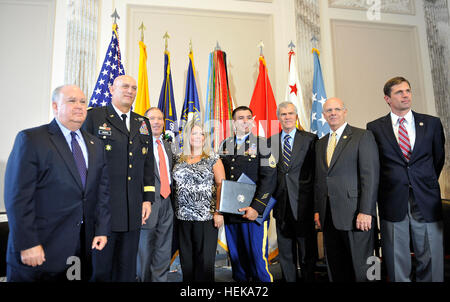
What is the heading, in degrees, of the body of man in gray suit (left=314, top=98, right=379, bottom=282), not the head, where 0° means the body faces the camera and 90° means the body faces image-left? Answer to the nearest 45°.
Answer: approximately 45°

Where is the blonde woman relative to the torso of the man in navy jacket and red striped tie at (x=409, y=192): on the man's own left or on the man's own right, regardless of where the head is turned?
on the man's own right

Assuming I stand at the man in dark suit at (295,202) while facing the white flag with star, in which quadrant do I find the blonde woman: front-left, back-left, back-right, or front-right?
back-left

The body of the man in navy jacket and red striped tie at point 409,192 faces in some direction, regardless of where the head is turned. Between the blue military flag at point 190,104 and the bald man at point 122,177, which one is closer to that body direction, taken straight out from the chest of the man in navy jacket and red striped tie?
the bald man

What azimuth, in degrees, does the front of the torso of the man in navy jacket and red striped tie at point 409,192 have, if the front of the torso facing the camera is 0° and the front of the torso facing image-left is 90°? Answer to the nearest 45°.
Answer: approximately 0°
